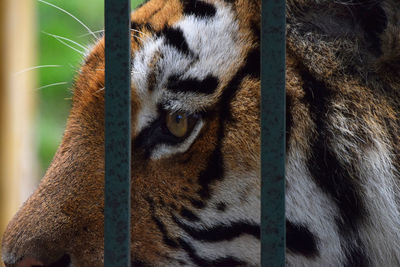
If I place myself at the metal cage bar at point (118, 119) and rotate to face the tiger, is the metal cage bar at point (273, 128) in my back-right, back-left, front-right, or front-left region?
front-right

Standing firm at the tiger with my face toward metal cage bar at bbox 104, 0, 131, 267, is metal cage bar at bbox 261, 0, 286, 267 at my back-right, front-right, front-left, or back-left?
front-left
